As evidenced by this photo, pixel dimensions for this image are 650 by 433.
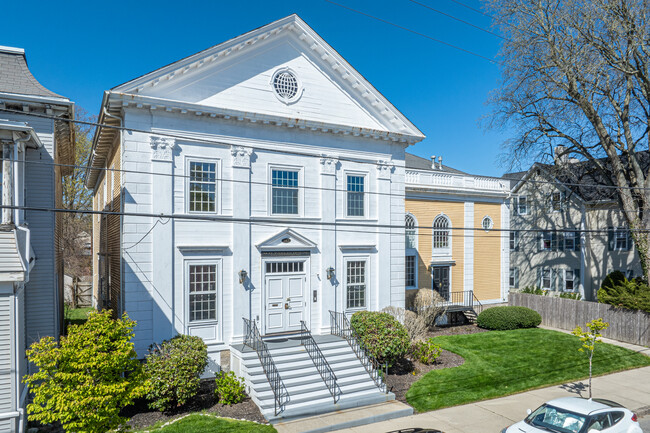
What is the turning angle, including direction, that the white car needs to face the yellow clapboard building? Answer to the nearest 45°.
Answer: approximately 135° to its right

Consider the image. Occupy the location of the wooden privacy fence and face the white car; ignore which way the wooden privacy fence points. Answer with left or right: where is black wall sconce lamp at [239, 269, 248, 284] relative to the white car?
right

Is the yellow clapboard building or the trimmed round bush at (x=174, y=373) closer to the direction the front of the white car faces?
the trimmed round bush

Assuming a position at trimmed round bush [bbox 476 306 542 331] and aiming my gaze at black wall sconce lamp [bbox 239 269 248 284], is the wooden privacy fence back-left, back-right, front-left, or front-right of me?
back-left

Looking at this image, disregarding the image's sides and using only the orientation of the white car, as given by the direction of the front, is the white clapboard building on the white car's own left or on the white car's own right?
on the white car's own right

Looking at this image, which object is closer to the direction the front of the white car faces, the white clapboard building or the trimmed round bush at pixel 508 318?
the white clapboard building

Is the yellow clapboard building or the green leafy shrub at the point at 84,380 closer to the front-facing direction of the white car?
the green leafy shrub

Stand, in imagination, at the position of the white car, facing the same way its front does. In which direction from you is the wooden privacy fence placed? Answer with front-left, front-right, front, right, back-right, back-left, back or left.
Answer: back-right

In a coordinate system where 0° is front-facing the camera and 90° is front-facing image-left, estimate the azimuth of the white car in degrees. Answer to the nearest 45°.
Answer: approximately 45°
